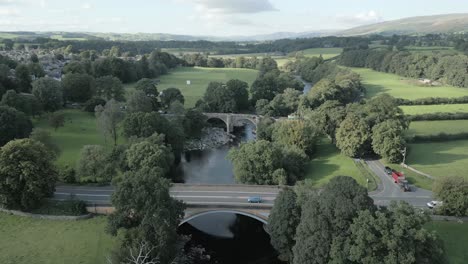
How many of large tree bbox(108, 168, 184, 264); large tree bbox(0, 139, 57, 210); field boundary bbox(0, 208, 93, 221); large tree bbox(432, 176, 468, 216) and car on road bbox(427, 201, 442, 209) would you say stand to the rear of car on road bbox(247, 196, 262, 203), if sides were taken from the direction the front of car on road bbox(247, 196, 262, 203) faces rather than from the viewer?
2

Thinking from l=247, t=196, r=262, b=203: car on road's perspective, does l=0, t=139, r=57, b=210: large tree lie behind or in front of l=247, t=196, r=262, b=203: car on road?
in front

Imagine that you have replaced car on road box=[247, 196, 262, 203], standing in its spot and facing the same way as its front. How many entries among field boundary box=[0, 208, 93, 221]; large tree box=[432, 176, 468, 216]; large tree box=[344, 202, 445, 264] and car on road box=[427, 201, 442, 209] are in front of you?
1

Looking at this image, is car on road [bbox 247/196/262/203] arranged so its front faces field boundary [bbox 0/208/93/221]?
yes

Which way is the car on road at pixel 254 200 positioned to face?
to the viewer's left

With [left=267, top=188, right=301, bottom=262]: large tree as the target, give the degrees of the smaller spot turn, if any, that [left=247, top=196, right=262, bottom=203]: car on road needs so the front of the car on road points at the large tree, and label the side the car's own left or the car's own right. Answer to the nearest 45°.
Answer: approximately 90° to the car's own left

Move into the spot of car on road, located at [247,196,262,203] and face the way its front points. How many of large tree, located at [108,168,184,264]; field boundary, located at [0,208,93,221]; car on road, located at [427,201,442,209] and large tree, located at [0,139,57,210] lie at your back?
1

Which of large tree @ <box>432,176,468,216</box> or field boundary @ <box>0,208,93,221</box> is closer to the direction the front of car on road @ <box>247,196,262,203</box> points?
the field boundary

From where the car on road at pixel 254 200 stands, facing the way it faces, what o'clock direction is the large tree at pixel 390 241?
The large tree is roughly at 8 o'clock from the car on road.

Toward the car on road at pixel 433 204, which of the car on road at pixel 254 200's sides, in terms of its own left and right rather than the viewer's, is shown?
back

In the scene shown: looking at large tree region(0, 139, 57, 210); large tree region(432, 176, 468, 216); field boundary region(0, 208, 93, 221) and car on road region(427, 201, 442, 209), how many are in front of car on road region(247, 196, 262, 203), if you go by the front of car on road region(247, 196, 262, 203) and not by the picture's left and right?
2

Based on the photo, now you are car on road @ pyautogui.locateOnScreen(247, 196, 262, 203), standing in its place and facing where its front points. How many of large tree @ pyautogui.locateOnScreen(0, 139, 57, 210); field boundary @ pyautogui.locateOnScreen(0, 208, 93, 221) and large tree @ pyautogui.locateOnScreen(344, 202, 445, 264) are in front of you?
2

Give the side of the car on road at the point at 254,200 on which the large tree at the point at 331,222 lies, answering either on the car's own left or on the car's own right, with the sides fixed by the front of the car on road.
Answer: on the car's own left

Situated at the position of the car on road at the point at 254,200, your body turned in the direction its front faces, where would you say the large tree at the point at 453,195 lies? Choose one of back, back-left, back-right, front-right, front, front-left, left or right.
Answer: back
